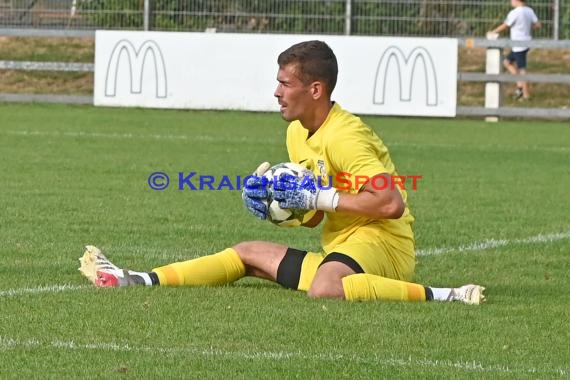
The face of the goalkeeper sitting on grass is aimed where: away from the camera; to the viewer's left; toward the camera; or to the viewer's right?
to the viewer's left

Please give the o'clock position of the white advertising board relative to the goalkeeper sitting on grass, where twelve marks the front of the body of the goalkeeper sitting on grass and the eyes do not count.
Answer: The white advertising board is roughly at 3 o'clock from the goalkeeper sitting on grass.

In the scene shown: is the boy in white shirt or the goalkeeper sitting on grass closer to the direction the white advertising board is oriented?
the goalkeeper sitting on grass

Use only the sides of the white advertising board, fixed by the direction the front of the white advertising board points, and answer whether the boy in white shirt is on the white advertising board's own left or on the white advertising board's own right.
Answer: on the white advertising board's own left

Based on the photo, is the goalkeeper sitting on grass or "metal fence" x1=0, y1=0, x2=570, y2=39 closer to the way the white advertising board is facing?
the goalkeeper sitting on grass

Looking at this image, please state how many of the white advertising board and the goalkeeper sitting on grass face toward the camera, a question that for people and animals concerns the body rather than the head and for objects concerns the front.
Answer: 1

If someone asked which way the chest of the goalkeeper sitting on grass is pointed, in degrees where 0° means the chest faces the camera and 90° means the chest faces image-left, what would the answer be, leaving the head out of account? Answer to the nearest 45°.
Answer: approximately 90°

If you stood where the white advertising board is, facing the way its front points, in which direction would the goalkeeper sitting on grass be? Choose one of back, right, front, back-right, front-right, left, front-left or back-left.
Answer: front

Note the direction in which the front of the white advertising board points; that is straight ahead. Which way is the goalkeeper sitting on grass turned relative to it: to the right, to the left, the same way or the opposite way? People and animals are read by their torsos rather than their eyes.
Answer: to the right

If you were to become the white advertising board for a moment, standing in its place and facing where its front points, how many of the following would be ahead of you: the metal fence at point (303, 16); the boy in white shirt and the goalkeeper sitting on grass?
1

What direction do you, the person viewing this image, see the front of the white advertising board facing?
facing the viewer

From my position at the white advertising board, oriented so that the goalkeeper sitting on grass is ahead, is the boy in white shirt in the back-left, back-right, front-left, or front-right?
back-left

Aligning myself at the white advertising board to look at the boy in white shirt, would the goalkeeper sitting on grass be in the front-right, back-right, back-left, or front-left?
back-right

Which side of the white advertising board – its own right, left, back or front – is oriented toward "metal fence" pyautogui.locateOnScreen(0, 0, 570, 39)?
back

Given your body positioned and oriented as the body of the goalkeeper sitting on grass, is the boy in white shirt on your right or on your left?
on your right
